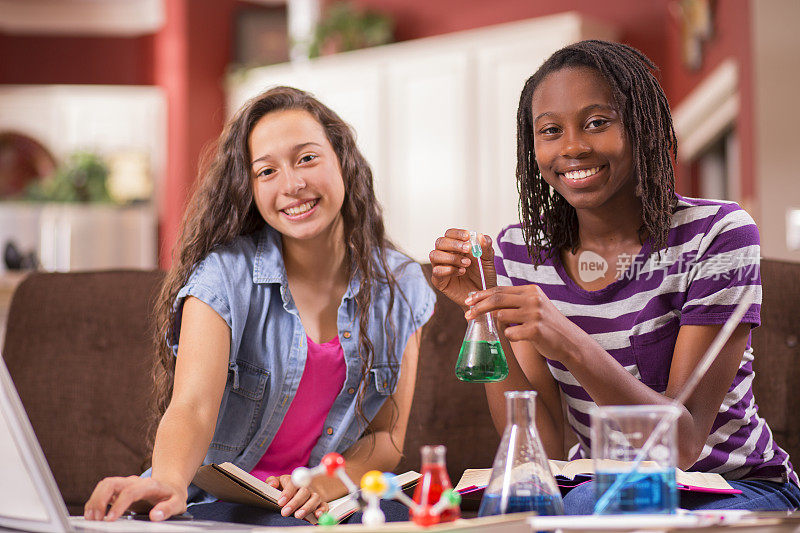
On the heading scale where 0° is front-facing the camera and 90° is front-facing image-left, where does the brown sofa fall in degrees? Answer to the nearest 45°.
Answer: approximately 0°

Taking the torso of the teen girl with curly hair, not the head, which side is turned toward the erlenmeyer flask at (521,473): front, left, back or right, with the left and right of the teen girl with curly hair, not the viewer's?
front

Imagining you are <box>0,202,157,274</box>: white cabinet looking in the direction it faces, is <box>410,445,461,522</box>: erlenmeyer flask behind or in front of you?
in front

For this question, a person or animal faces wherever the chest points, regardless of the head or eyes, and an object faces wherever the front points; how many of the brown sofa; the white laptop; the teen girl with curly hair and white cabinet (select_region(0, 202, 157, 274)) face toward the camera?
3

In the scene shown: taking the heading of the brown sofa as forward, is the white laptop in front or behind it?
in front

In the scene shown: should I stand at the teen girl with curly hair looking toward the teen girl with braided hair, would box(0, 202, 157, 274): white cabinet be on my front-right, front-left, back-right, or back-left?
back-left

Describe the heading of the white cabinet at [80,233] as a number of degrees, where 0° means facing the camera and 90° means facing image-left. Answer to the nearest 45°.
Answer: approximately 0°

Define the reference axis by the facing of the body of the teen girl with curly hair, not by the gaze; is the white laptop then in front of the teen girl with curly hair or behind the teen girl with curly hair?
in front

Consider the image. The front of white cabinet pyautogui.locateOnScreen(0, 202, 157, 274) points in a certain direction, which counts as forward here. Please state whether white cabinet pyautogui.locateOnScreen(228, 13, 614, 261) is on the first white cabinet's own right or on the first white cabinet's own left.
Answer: on the first white cabinet's own left

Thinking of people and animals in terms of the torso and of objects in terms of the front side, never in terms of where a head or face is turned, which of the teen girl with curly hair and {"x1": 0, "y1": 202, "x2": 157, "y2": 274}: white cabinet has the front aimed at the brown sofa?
the white cabinet

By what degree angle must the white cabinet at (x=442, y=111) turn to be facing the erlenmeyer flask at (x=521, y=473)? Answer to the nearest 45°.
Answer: approximately 45° to its left
